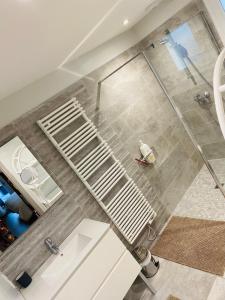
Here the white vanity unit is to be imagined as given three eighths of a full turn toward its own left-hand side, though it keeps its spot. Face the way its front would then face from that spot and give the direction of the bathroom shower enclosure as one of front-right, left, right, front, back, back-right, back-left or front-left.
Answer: right

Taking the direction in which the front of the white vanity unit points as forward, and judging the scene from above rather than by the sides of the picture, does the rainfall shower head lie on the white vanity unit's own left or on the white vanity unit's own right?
on the white vanity unit's own left

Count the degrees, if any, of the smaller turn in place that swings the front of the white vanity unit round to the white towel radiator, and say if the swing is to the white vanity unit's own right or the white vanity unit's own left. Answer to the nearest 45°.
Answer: approximately 90° to the white vanity unit's own left

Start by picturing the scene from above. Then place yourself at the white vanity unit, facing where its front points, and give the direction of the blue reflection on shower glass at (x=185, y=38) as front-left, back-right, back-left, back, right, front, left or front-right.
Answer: front-left

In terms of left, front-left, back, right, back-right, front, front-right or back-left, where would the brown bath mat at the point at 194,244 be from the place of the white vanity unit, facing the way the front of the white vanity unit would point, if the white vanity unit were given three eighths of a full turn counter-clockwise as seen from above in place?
right

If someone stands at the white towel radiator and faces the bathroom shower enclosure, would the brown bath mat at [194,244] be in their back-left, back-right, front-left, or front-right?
front-right
